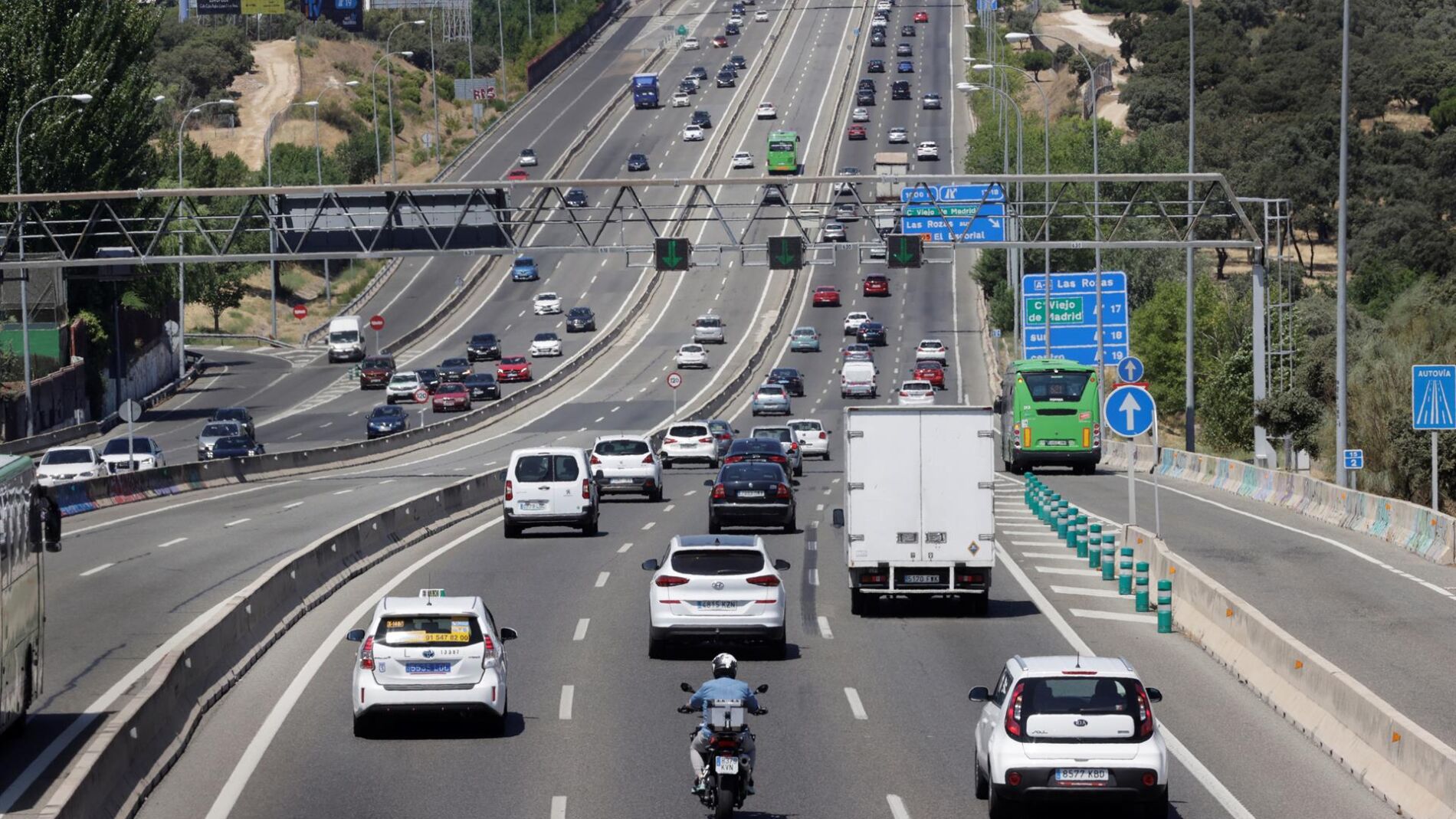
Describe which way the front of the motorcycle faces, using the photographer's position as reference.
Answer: facing away from the viewer

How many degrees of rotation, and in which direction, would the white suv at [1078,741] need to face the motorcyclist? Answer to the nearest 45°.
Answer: approximately 90° to its left

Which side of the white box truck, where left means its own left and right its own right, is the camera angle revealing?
back

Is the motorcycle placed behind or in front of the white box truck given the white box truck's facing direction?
behind

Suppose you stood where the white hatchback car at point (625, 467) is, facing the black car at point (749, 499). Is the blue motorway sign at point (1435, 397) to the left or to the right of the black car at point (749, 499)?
left

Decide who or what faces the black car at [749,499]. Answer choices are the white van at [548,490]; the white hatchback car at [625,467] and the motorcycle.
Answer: the motorcycle

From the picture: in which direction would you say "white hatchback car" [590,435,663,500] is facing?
away from the camera

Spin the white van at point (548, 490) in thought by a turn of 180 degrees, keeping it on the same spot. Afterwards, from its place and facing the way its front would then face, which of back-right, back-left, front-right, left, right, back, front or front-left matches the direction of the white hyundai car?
front

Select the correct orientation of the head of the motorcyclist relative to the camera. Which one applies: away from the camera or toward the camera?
away from the camera

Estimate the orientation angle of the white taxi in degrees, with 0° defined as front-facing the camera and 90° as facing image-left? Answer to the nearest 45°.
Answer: approximately 180°

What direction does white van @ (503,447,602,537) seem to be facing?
away from the camera

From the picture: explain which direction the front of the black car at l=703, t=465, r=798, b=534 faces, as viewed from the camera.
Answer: facing away from the viewer

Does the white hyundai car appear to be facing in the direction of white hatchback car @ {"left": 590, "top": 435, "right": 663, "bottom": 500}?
yes

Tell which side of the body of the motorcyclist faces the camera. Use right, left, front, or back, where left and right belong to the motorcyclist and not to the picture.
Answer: back

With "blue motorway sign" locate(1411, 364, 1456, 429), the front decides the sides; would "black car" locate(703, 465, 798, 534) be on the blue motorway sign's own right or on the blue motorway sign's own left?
on the blue motorway sign's own right

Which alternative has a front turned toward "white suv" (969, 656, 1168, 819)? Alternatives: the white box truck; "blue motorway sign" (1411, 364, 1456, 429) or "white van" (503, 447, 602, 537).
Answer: the blue motorway sign
